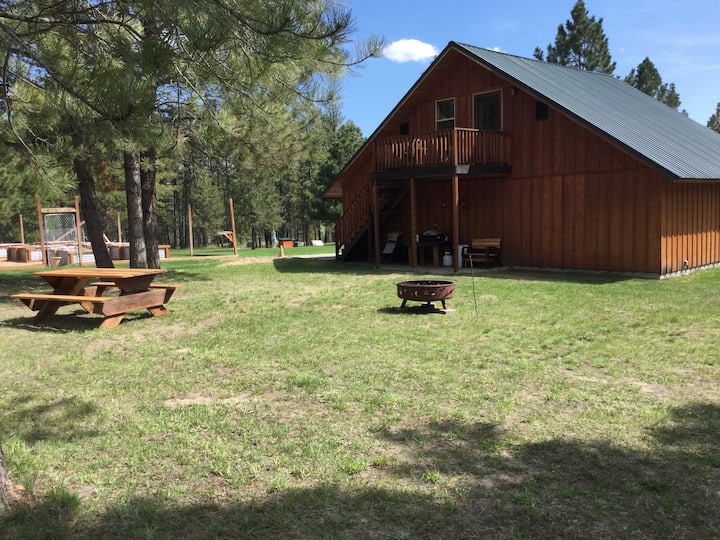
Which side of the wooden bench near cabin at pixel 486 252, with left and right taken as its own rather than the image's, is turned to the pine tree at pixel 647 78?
back

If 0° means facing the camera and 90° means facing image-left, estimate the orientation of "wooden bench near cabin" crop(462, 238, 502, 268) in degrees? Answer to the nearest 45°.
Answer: approximately 45°

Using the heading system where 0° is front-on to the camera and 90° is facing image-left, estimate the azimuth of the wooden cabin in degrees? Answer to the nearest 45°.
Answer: approximately 45°

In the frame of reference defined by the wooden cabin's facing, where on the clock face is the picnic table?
The picnic table is roughly at 12 o'clock from the wooden cabin.

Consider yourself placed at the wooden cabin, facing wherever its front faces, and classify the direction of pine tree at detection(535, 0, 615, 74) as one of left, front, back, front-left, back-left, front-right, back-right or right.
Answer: back-right

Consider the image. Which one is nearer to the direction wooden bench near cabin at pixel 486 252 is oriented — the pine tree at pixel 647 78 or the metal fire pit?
the metal fire pit
